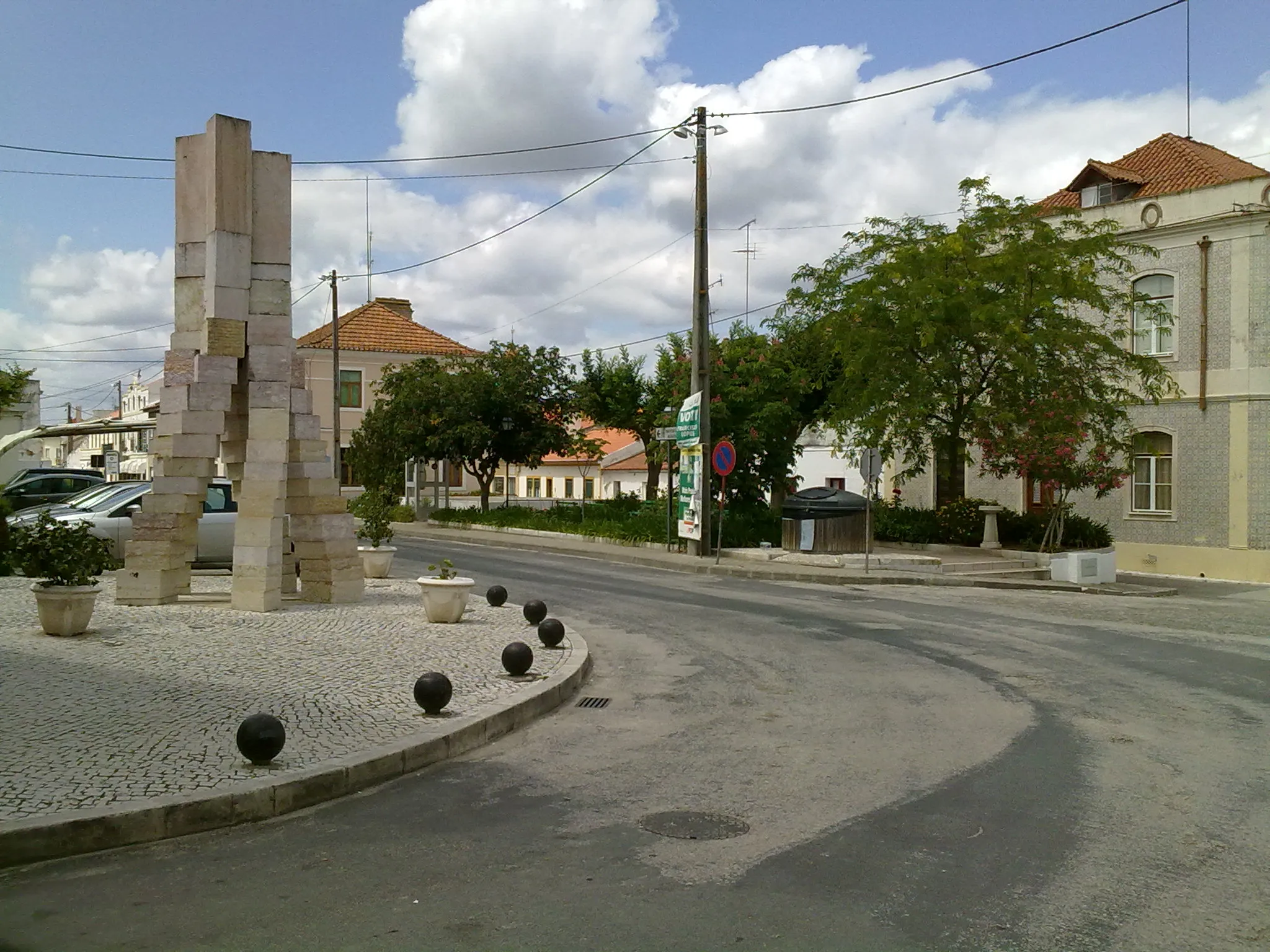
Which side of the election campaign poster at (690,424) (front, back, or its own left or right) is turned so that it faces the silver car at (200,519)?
front

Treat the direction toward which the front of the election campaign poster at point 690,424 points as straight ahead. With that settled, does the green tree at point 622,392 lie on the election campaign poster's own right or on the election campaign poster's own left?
on the election campaign poster's own right

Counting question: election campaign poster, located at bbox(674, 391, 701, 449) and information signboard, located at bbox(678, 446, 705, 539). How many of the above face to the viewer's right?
0

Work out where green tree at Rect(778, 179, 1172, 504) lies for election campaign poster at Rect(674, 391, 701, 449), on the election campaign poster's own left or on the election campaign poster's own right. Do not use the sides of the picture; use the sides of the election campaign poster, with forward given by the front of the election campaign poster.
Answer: on the election campaign poster's own left

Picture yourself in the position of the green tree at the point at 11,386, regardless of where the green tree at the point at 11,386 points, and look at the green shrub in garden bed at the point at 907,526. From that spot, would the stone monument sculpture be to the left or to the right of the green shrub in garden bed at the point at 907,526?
right

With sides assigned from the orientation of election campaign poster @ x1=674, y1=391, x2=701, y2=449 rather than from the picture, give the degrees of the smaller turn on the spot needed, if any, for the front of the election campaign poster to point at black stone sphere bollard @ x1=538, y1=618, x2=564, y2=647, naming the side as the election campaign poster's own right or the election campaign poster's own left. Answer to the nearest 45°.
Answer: approximately 45° to the election campaign poster's own left

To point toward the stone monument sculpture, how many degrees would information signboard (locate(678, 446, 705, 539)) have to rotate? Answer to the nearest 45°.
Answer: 0° — it already faces it

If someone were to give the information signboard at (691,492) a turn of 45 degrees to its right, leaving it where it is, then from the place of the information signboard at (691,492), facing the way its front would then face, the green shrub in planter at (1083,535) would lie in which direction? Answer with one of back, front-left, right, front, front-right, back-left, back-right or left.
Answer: back

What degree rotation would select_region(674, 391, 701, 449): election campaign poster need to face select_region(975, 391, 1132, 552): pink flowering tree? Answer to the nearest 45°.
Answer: approximately 135° to its left

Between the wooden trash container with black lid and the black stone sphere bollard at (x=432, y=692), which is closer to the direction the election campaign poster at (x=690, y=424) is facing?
the black stone sphere bollard

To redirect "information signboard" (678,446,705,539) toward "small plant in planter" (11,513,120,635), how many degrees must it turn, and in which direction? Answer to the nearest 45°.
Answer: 0° — it already faces it

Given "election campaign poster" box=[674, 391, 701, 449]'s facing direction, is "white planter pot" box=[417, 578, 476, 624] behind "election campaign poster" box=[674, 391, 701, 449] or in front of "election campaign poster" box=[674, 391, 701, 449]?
in front

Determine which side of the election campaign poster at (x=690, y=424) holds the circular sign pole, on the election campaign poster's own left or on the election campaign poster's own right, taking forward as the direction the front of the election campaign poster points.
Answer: on the election campaign poster's own left

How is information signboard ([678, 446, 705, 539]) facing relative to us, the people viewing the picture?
facing the viewer and to the left of the viewer

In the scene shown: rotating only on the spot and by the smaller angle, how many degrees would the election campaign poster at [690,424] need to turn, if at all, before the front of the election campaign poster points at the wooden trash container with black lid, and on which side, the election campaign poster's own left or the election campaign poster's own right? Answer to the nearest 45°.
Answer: approximately 135° to the election campaign poster's own left

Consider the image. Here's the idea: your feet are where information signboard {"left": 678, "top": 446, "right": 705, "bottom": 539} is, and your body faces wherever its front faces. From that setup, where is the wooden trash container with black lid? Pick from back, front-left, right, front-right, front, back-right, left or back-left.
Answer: back-left

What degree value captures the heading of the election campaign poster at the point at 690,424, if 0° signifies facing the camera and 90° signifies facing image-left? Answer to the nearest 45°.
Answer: approximately 45°
